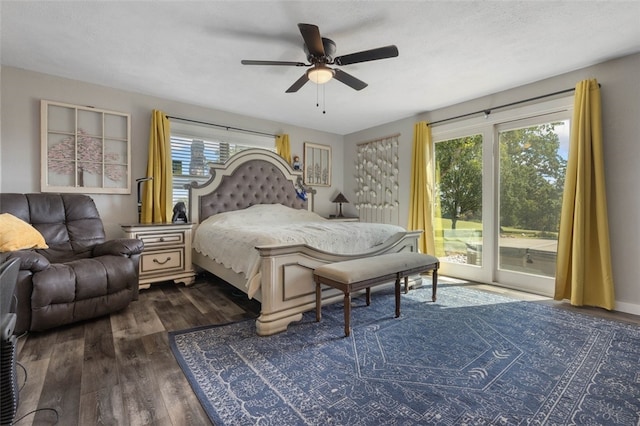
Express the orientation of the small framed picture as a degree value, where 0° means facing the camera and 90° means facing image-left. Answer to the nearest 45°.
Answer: approximately 315°

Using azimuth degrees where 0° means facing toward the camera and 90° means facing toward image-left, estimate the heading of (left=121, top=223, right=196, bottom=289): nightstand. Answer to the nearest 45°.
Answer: approximately 0°

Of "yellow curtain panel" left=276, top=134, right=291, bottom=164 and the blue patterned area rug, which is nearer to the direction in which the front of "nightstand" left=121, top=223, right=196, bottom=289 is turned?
the blue patterned area rug

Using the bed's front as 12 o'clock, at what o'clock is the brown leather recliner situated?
The brown leather recliner is roughly at 4 o'clock from the bed.

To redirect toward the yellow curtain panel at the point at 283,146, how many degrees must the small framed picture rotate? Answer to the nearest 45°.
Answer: approximately 90° to its right

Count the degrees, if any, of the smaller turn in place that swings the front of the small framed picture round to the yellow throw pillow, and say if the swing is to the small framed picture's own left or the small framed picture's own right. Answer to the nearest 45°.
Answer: approximately 90° to the small framed picture's own right

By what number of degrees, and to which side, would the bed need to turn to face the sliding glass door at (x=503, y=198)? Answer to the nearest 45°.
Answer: approximately 45° to its left

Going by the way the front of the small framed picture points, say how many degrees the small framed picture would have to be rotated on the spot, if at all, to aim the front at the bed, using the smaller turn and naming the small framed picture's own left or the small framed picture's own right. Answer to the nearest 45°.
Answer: approximately 45° to the small framed picture's own right
